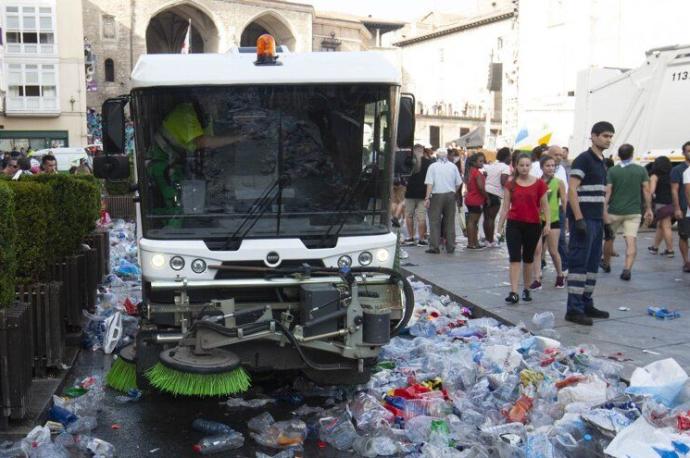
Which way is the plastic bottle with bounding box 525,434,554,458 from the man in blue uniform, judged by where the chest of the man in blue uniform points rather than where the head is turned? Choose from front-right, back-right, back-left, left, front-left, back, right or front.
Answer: front-right

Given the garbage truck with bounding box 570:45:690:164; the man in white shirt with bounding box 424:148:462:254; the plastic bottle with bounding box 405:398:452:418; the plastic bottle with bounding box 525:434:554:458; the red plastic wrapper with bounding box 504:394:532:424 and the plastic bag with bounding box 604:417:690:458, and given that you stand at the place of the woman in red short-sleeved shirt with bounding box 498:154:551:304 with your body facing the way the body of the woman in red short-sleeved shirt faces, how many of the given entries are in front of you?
4

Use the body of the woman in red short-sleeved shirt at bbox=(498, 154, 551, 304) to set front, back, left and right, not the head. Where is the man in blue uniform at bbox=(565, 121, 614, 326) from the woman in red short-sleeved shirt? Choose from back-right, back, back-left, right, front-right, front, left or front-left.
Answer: front-left

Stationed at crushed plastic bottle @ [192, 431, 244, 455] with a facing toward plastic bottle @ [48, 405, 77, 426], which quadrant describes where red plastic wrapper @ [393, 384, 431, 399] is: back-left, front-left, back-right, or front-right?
back-right

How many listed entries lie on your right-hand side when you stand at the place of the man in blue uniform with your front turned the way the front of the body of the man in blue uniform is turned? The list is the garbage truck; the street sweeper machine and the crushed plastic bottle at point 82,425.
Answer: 2

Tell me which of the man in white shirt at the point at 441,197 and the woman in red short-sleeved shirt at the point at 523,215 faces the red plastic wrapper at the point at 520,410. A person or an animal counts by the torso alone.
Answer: the woman in red short-sleeved shirt

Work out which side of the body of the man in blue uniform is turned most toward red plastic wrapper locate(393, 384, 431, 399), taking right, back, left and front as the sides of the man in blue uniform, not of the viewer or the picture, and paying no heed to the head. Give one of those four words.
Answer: right
